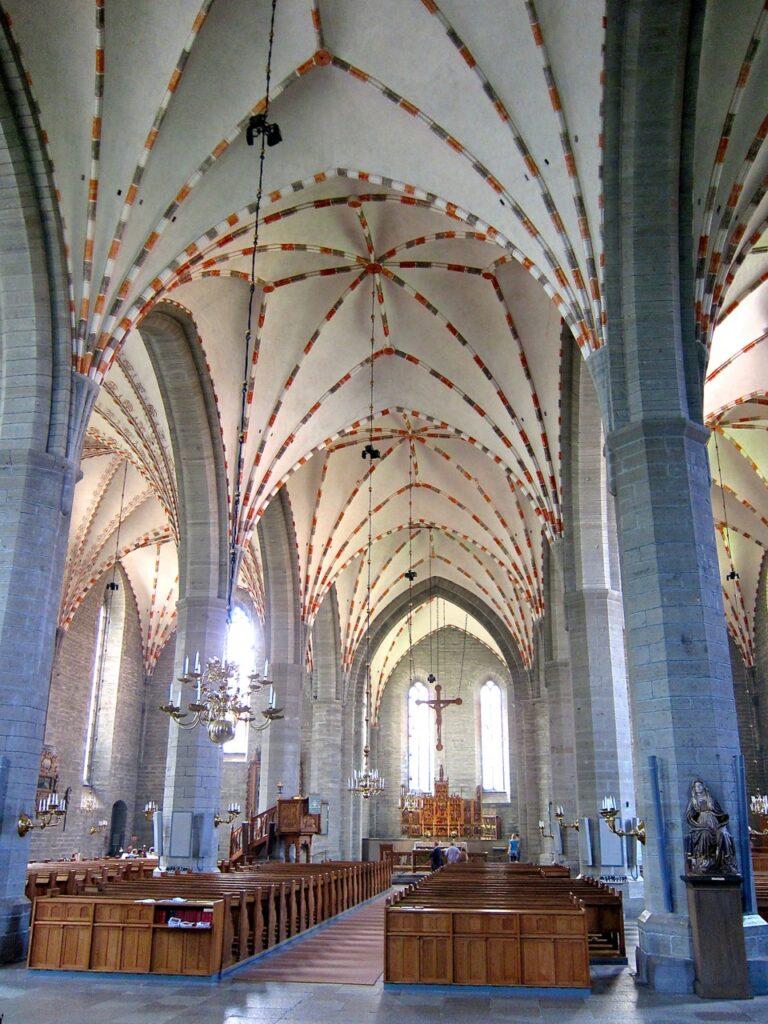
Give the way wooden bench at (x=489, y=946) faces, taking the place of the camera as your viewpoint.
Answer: facing away from the viewer

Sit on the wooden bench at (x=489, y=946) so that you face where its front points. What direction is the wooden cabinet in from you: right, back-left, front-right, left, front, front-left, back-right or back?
left

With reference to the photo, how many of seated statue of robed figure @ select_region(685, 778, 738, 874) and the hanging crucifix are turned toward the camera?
2

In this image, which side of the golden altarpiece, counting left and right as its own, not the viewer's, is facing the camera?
front

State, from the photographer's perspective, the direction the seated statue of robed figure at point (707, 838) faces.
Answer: facing the viewer

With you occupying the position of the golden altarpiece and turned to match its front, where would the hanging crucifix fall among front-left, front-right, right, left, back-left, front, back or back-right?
front

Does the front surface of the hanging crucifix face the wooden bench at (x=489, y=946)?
yes

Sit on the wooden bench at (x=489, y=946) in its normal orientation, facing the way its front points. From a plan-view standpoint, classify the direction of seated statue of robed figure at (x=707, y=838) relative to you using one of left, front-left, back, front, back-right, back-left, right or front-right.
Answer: right

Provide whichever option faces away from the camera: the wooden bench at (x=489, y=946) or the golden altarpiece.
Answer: the wooden bench

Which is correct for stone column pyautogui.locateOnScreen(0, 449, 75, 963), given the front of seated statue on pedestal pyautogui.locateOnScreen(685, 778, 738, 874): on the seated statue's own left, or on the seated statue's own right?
on the seated statue's own right

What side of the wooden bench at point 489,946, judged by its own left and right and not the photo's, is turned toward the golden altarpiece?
front

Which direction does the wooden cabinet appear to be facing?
toward the camera

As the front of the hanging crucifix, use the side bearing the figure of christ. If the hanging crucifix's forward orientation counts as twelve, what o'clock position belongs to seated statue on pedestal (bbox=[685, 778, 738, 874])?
The seated statue on pedestal is roughly at 12 o'clock from the hanging crucifix.

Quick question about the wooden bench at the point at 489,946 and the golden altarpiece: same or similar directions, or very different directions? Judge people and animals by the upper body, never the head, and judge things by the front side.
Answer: very different directions

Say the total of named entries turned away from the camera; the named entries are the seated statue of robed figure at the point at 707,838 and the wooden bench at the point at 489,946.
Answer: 1

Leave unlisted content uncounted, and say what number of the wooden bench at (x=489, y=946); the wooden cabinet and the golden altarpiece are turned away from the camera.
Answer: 1
